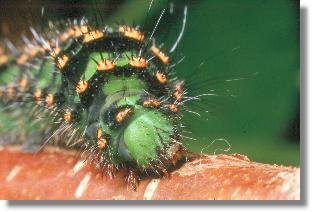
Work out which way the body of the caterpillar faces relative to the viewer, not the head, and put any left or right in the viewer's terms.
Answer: facing the viewer and to the right of the viewer
